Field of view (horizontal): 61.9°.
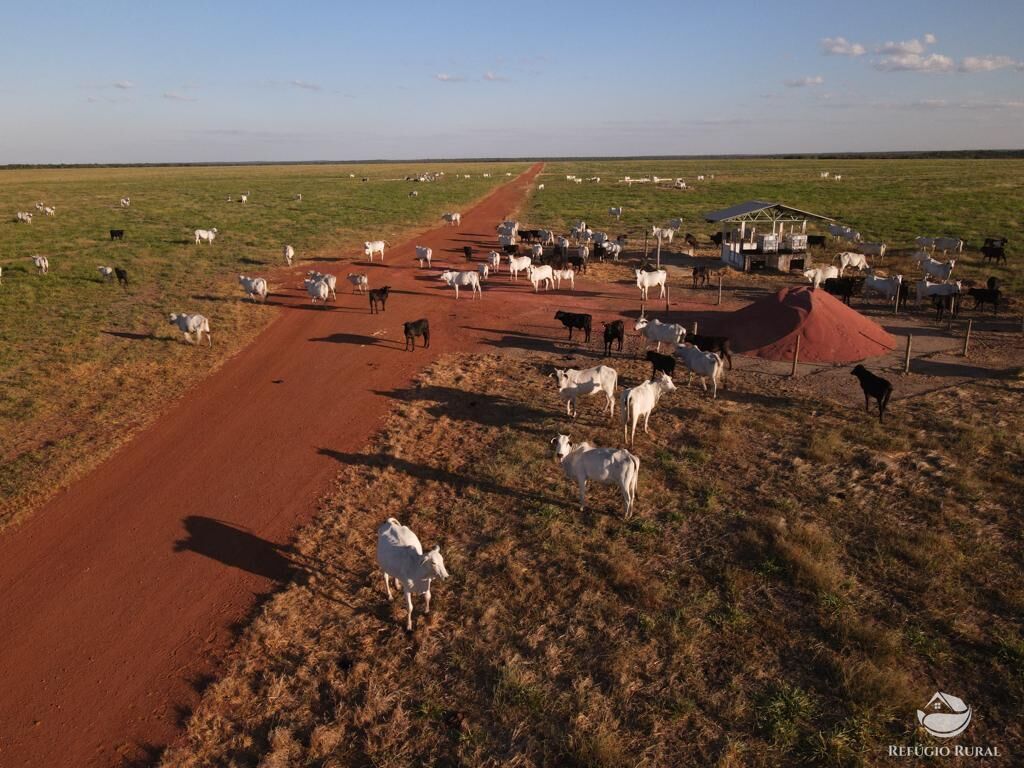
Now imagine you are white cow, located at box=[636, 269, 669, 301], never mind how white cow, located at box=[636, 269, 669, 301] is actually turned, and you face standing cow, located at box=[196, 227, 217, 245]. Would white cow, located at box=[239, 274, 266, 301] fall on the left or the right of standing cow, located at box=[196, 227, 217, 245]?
left

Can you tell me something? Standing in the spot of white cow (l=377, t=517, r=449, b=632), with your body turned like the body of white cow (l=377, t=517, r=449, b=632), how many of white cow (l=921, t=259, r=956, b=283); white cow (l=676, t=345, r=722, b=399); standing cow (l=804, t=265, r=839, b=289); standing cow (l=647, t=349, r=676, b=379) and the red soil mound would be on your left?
5

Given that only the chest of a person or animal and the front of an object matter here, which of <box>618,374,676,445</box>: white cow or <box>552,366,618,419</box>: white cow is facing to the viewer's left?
<box>552,366,618,419</box>: white cow

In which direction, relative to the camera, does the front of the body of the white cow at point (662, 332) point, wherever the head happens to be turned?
to the viewer's left

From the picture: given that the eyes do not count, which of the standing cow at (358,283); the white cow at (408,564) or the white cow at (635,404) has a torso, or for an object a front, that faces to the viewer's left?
the standing cow

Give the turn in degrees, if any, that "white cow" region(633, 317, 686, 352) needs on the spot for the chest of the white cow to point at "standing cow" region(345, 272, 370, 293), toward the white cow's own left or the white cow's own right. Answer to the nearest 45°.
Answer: approximately 45° to the white cow's own right

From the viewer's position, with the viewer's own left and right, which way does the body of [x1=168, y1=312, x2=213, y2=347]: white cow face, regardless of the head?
facing away from the viewer and to the left of the viewer

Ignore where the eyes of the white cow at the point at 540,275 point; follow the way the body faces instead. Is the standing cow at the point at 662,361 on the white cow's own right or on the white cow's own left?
on the white cow's own left

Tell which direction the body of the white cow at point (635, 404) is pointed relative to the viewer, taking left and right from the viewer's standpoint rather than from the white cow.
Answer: facing away from the viewer and to the right of the viewer

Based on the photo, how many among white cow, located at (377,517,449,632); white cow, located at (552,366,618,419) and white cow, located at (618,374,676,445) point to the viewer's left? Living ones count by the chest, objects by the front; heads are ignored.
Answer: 1

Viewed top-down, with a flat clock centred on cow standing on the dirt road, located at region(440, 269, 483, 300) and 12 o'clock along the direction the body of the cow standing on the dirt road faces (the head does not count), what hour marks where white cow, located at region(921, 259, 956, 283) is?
The white cow is roughly at 6 o'clock from the cow standing on the dirt road.
